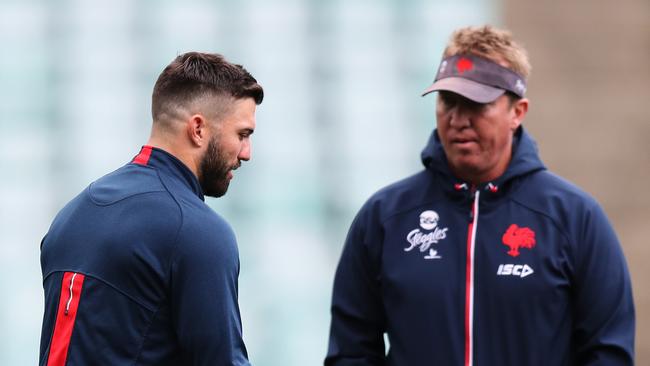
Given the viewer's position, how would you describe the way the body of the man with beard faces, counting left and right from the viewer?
facing away from the viewer and to the right of the viewer

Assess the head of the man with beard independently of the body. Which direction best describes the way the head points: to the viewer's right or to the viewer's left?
to the viewer's right

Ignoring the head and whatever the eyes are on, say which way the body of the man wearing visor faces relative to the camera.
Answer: toward the camera

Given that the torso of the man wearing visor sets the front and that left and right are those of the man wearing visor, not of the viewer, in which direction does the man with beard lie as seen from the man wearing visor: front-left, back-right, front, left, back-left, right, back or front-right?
front-right

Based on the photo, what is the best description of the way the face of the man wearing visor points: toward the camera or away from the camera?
toward the camera

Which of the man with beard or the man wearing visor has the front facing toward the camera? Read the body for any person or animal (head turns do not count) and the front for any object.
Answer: the man wearing visor

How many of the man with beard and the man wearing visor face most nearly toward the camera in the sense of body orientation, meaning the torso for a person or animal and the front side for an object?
1
